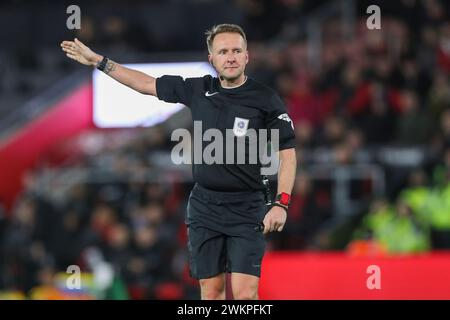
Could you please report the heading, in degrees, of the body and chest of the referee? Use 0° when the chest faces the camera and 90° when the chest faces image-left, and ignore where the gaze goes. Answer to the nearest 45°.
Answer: approximately 0°
